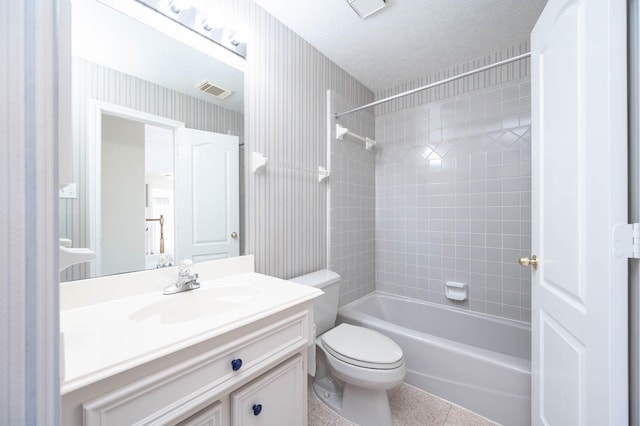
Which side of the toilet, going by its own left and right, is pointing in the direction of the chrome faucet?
right

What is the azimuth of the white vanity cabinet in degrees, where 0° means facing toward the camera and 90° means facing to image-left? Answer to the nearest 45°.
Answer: approximately 315°

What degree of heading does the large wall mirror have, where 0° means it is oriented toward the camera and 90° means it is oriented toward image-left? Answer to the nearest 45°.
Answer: approximately 315°

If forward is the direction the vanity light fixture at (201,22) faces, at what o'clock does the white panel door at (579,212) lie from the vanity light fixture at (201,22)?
The white panel door is roughly at 12 o'clock from the vanity light fixture.

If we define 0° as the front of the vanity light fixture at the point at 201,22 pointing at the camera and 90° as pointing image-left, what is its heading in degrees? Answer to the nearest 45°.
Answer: approximately 315°
